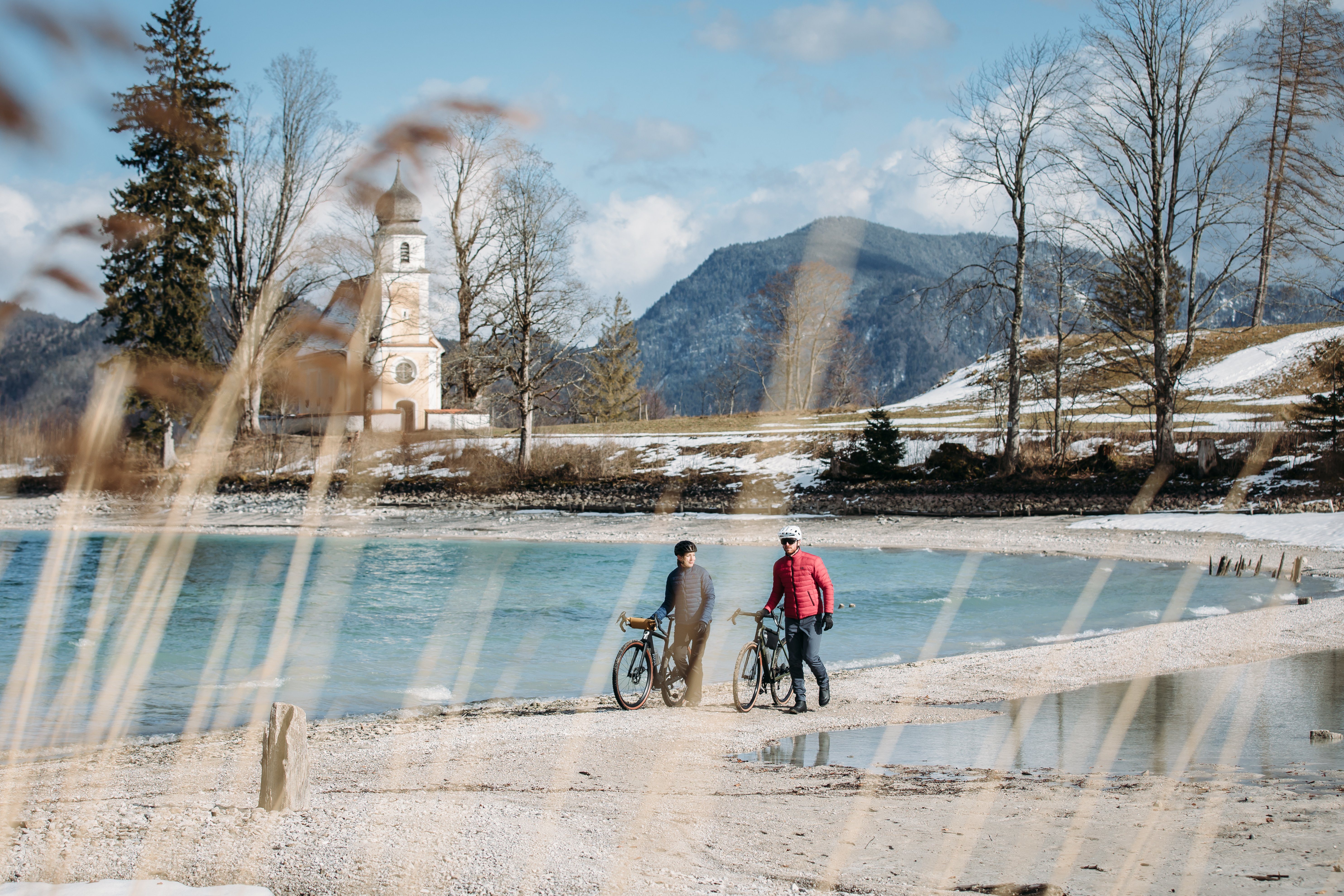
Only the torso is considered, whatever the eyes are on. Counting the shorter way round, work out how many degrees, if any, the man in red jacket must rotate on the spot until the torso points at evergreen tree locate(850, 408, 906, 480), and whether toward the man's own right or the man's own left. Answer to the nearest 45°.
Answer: approximately 135° to the man's own right

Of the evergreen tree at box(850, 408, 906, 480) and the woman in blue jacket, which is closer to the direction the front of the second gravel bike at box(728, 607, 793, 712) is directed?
the woman in blue jacket

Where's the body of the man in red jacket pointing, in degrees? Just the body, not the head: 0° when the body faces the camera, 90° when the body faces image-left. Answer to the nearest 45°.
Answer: approximately 45°

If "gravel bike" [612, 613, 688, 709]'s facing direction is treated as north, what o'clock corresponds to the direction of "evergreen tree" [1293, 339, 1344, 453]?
The evergreen tree is roughly at 6 o'clock from the gravel bike.

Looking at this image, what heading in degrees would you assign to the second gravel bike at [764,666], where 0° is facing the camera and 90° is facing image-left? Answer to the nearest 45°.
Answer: approximately 45°

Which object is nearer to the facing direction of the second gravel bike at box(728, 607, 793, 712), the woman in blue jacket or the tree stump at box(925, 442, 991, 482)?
the woman in blue jacket

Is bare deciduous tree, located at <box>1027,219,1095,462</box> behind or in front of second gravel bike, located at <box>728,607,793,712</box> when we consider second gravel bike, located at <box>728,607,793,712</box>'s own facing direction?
behind
